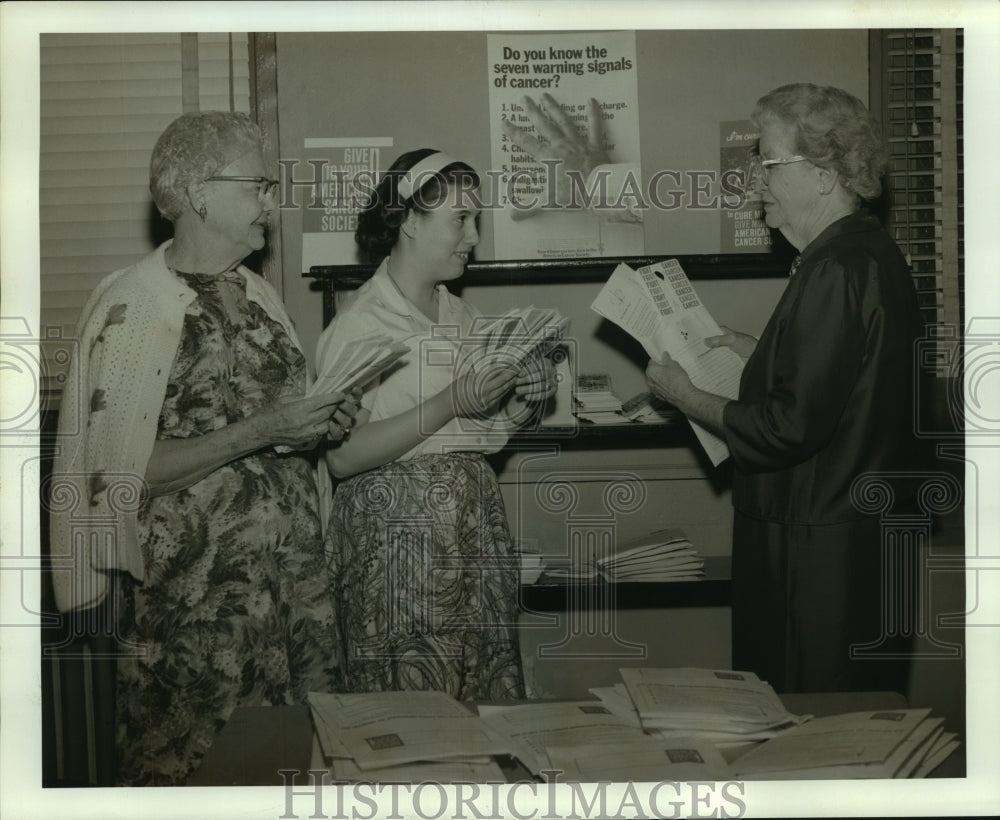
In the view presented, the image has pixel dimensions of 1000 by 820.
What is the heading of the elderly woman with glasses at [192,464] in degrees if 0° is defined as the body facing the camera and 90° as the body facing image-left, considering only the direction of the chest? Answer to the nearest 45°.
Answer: approximately 315°

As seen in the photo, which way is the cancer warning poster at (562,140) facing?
toward the camera

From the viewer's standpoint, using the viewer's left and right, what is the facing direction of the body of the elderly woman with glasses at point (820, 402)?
facing to the left of the viewer

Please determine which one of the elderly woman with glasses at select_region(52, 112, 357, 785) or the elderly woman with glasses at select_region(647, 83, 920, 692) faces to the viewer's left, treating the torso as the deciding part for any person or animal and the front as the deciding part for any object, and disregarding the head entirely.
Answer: the elderly woman with glasses at select_region(647, 83, 920, 692)

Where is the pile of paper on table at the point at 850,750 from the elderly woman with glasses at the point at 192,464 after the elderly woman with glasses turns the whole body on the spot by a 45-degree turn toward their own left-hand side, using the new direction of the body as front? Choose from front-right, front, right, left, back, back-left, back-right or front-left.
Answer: front-right

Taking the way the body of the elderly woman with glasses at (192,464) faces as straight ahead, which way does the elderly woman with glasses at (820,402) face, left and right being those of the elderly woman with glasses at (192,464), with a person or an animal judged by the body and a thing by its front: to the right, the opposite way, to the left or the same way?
the opposite way

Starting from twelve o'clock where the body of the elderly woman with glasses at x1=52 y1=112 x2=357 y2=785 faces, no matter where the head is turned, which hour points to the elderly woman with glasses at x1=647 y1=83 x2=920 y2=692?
the elderly woman with glasses at x1=647 y1=83 x2=920 y2=692 is roughly at 11 o'clock from the elderly woman with glasses at x1=52 y1=112 x2=357 y2=785.

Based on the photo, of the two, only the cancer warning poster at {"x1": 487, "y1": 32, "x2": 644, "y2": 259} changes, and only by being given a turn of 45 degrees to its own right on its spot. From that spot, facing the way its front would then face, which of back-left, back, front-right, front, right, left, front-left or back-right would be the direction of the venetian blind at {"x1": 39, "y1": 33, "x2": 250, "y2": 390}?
front-right

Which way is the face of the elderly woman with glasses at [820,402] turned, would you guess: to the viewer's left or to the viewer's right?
to the viewer's left

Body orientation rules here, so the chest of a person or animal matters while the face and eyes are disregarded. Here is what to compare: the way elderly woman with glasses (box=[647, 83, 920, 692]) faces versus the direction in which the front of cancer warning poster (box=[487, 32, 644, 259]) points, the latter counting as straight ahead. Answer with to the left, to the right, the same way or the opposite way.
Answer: to the right

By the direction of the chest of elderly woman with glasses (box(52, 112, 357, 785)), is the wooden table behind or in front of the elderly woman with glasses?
in front

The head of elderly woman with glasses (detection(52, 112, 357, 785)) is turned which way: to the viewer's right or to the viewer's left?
to the viewer's right

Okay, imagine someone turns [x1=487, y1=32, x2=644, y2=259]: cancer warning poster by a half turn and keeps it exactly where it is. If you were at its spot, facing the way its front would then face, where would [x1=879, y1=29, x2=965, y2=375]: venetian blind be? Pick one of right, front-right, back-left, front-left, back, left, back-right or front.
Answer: right
